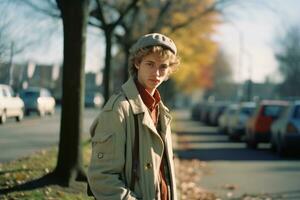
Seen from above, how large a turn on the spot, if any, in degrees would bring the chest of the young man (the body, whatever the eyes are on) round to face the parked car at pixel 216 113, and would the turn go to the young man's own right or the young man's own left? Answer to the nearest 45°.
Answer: approximately 135° to the young man's own left

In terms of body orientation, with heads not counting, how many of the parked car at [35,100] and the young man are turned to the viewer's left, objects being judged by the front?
0

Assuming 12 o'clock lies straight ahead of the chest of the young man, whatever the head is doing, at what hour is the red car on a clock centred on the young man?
The red car is roughly at 8 o'clock from the young man.

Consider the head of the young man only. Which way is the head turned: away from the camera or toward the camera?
toward the camera

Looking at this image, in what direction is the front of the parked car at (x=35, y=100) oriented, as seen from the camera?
facing the viewer and to the right of the viewer

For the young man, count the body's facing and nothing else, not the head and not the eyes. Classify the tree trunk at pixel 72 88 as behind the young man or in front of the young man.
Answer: behind

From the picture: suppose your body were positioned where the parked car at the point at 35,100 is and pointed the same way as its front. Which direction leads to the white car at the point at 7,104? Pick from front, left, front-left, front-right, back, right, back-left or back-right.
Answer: front-right

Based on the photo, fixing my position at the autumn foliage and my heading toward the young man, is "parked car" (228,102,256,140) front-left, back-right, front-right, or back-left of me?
front-left
